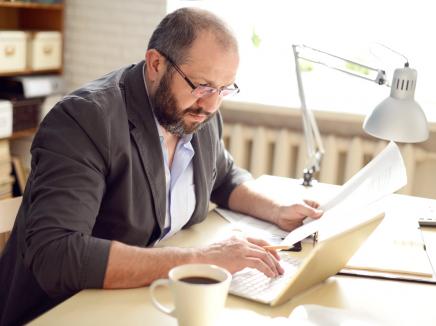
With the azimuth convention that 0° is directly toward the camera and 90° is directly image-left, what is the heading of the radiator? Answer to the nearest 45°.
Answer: approximately 45°

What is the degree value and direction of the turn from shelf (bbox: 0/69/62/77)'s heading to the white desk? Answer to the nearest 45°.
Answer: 0° — it already faces it

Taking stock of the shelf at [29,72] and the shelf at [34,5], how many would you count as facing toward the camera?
2

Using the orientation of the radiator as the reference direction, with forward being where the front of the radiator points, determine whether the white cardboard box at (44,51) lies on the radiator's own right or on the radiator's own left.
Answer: on the radiator's own right

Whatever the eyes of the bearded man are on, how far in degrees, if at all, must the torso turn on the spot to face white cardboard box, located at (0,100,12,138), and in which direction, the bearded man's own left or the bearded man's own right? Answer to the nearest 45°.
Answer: approximately 135° to the bearded man's own left

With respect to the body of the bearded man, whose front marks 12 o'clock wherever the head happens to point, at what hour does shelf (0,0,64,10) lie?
The shelf is roughly at 7 o'clock from the bearded man.

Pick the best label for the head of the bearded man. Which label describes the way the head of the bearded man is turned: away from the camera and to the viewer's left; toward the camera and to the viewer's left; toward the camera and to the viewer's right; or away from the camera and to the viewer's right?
toward the camera and to the viewer's right

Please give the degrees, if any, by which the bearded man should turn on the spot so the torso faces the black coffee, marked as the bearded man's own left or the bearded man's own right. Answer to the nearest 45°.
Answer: approximately 45° to the bearded man's own right

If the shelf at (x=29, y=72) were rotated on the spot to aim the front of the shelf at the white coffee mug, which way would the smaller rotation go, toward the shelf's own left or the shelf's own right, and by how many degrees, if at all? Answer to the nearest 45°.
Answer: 0° — it already faces it
